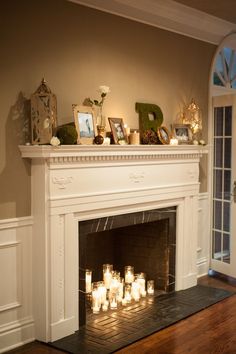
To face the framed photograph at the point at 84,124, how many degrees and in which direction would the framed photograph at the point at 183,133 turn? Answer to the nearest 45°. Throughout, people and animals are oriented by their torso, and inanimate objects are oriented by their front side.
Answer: approximately 45° to its right

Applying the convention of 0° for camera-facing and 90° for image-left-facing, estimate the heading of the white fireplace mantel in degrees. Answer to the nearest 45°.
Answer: approximately 315°

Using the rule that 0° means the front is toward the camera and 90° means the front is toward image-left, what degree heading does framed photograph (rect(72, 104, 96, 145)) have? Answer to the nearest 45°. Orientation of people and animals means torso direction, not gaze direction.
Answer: approximately 315°

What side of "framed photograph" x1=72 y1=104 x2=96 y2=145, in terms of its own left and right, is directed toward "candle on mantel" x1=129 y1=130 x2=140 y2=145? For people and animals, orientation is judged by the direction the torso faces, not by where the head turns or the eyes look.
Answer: left

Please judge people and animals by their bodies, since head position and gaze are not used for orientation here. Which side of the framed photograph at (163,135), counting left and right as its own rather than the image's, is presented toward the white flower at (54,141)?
right
